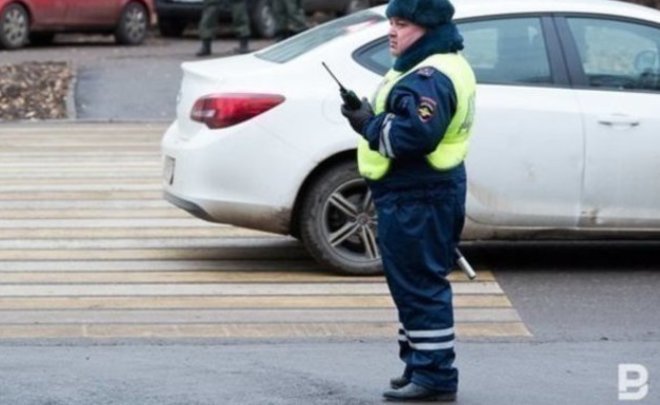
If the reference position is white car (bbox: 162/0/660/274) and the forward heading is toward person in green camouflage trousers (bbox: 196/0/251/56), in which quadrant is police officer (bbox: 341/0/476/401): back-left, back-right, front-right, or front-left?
back-left

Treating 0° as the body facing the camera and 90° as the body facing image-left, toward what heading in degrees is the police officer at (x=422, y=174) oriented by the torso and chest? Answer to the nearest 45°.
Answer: approximately 90°

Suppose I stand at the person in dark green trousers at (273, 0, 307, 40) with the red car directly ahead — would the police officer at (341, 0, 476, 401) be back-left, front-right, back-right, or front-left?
back-left

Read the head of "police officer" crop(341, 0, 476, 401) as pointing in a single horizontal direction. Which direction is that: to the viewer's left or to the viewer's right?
to the viewer's left

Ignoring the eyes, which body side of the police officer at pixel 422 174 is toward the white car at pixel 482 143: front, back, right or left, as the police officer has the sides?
right

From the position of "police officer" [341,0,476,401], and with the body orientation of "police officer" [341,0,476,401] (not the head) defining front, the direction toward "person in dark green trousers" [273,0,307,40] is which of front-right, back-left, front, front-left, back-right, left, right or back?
right

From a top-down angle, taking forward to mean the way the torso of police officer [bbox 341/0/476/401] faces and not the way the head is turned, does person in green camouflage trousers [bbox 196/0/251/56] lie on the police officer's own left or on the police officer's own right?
on the police officer's own right

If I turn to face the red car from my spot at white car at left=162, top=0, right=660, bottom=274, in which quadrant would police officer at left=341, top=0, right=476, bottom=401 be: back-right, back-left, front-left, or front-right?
back-left
